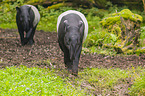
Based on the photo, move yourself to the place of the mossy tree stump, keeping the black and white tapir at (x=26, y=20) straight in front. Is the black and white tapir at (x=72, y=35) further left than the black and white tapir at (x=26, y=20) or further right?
left

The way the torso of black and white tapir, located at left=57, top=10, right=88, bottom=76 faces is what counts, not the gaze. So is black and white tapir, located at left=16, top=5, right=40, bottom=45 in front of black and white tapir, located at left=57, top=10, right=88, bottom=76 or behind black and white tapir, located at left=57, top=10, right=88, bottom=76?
behind

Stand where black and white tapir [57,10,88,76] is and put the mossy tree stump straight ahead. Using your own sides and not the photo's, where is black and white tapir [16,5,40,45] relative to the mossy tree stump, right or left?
left

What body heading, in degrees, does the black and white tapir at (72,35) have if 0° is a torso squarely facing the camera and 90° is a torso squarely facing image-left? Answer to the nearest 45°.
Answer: approximately 0°

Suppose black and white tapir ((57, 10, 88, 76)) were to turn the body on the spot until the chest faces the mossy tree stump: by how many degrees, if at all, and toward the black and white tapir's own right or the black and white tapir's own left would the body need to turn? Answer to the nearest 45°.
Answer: approximately 135° to the black and white tapir's own left
